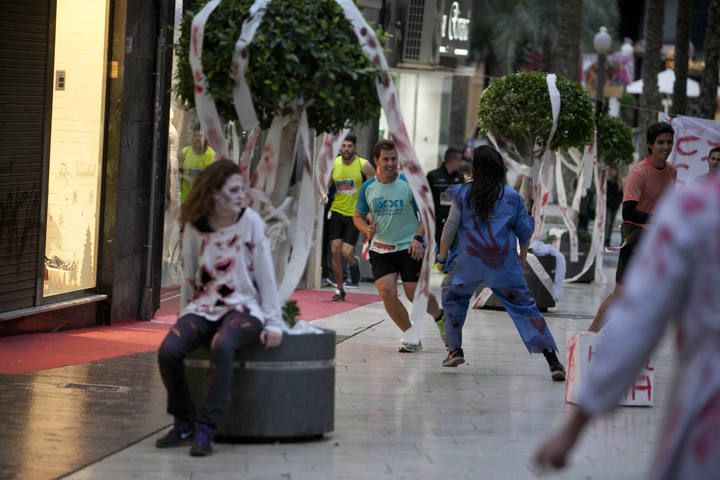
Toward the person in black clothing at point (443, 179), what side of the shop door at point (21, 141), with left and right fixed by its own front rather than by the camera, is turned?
left

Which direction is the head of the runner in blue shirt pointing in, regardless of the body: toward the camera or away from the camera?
toward the camera

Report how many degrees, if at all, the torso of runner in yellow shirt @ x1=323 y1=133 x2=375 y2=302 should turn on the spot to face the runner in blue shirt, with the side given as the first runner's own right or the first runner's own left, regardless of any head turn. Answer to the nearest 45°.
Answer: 0° — they already face them

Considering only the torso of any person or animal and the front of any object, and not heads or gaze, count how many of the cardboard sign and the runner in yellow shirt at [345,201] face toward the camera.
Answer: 2

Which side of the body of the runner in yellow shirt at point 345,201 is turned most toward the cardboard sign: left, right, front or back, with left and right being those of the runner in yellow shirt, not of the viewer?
front

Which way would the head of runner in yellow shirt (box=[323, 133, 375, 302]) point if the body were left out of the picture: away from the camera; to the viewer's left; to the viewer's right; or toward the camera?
toward the camera

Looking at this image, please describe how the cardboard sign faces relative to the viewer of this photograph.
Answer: facing the viewer

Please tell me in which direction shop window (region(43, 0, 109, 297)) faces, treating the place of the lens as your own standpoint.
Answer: facing the viewer and to the right of the viewer

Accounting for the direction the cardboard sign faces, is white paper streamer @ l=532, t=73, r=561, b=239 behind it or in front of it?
behind

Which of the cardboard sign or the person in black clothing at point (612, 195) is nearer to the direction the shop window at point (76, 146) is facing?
the cardboard sign

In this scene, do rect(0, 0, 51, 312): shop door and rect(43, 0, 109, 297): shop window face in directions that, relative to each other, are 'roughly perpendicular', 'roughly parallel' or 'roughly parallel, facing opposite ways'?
roughly parallel

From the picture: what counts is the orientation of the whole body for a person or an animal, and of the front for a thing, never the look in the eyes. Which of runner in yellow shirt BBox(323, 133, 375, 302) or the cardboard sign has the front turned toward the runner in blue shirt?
the runner in yellow shirt
